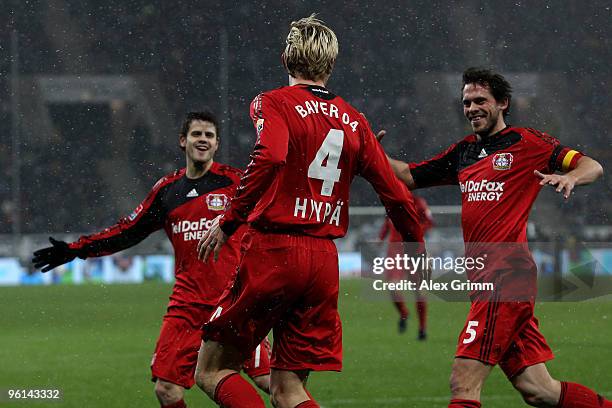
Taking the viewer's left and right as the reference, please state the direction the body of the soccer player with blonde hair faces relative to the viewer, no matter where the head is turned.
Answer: facing away from the viewer and to the left of the viewer

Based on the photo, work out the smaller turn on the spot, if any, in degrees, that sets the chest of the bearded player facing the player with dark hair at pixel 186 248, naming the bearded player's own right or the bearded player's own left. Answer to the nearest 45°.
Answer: approximately 45° to the bearded player's own right

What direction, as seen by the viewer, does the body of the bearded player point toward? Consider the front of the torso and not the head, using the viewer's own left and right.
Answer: facing the viewer and to the left of the viewer

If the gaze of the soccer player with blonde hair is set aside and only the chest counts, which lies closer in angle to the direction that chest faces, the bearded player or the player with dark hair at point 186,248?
the player with dark hair

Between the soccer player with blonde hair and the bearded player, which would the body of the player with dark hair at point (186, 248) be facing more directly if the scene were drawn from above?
the soccer player with blonde hair

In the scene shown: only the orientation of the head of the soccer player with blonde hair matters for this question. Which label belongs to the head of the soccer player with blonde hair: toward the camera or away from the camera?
away from the camera

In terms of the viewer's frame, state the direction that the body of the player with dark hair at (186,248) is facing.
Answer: toward the camera

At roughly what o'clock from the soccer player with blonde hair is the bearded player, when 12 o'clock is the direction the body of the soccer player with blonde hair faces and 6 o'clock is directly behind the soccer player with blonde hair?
The bearded player is roughly at 3 o'clock from the soccer player with blonde hair.

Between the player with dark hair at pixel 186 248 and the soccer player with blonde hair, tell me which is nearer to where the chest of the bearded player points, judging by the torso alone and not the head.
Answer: the soccer player with blonde hair

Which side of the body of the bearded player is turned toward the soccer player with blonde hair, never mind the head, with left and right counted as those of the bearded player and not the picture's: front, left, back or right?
front

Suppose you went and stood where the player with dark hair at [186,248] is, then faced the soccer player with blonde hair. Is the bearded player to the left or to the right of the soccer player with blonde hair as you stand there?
left

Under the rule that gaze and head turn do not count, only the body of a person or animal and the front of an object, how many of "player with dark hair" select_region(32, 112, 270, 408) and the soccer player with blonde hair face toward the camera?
1

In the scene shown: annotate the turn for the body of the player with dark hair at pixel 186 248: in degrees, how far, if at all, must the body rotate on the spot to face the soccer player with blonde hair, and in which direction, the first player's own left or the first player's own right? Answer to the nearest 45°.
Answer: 0° — they already face them

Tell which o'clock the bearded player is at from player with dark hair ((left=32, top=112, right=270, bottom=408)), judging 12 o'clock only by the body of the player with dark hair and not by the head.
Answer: The bearded player is roughly at 10 o'clock from the player with dark hair.

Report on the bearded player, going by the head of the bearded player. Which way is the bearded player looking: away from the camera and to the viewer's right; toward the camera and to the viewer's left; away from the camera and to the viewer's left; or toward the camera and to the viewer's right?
toward the camera and to the viewer's left

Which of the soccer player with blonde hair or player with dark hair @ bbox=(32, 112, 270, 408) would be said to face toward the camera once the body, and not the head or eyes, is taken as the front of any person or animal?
the player with dark hair
